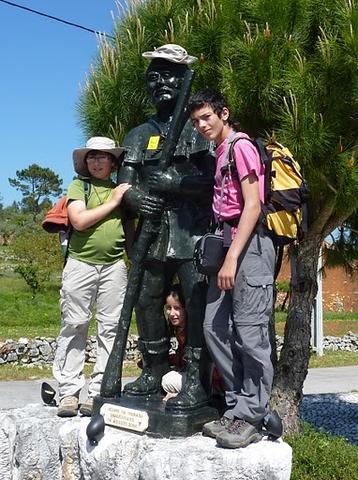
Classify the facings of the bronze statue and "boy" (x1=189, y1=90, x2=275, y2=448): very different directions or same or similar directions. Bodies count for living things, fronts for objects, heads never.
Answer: same or similar directions

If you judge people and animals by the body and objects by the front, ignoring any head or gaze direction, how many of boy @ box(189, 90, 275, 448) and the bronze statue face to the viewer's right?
0

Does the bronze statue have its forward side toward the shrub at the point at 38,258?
no

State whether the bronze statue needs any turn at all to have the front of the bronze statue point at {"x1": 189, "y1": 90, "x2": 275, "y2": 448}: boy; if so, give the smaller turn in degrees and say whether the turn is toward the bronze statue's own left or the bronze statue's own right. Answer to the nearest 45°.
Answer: approximately 90° to the bronze statue's own left

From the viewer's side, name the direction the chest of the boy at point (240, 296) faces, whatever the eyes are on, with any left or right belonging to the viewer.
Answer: facing the viewer and to the left of the viewer

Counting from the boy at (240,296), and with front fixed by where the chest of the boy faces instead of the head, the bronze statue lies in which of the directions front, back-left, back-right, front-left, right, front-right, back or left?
right

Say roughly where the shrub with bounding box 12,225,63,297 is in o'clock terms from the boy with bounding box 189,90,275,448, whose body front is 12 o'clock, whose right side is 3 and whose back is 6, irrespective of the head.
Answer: The shrub is roughly at 4 o'clock from the boy.
